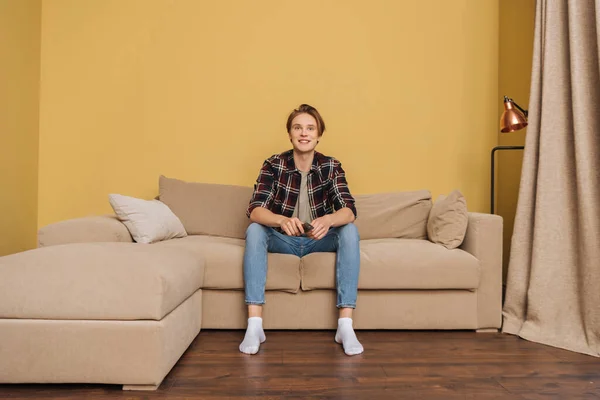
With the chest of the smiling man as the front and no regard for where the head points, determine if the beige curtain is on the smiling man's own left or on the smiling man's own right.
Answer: on the smiling man's own left

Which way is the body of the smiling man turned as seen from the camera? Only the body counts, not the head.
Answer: toward the camera

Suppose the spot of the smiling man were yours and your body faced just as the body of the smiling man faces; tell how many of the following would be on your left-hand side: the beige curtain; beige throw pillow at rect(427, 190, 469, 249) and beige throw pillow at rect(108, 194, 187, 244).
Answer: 2

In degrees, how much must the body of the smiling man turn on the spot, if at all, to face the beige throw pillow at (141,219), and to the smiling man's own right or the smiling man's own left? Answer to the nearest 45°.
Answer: approximately 90° to the smiling man's own right

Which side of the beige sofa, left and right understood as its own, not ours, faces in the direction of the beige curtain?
left
